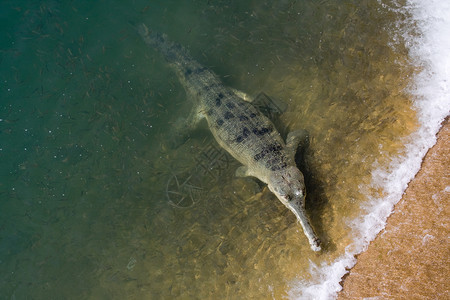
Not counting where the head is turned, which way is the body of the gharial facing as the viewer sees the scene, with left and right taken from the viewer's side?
facing the viewer and to the right of the viewer
